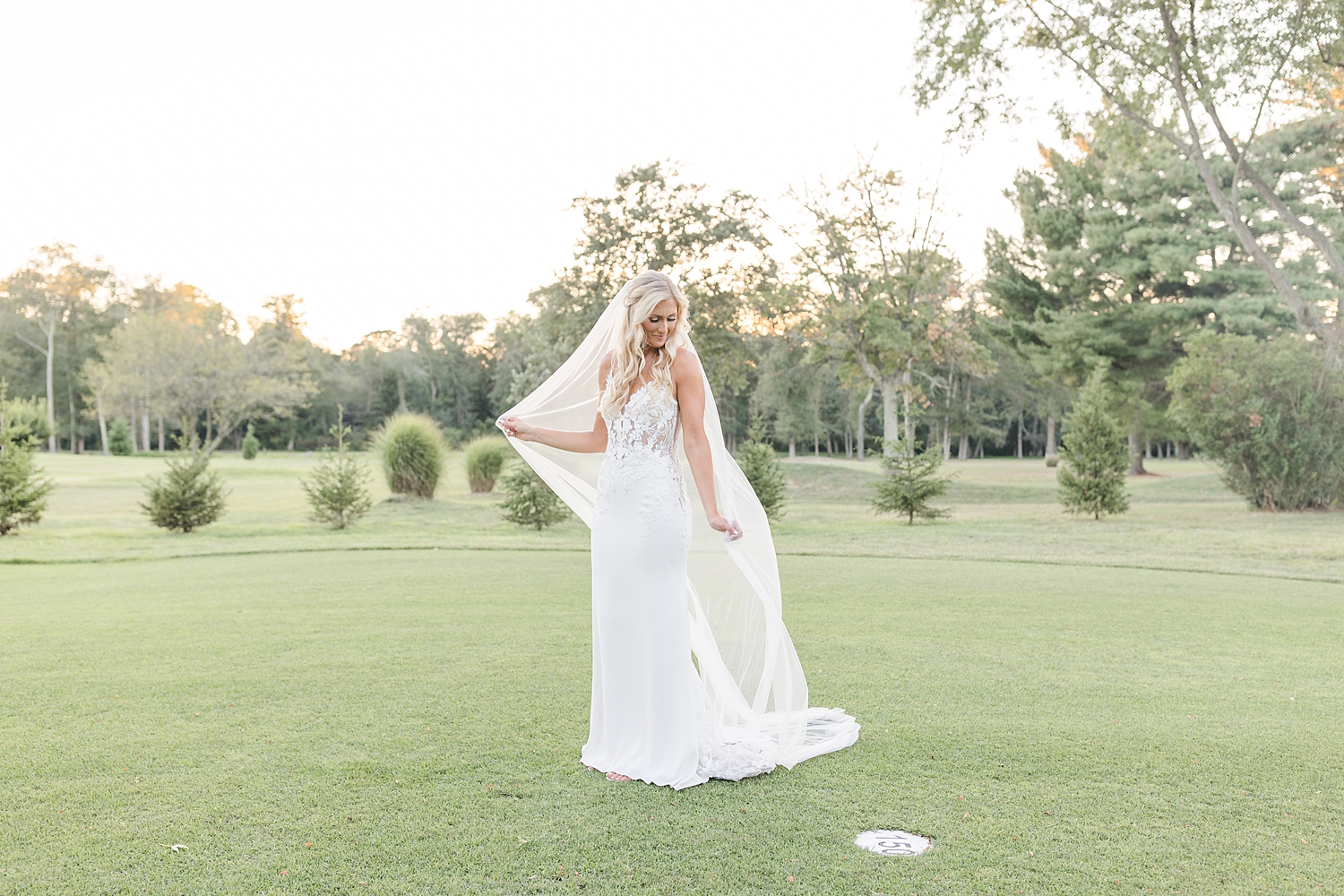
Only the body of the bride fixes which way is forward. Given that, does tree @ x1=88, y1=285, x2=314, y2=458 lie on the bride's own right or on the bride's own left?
on the bride's own right

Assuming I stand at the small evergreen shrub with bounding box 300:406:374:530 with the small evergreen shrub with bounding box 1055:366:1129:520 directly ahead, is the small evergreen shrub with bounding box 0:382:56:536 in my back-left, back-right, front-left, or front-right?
back-right

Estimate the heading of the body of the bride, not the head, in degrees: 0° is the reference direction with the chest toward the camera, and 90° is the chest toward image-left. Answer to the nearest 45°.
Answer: approximately 45°

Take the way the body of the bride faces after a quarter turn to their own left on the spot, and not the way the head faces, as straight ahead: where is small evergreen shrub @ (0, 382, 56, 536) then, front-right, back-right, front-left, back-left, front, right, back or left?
back

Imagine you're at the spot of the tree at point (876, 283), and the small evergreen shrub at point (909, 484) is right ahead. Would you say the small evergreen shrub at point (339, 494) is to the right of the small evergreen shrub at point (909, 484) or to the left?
right

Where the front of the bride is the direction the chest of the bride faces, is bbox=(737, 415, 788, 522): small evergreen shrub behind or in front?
behind

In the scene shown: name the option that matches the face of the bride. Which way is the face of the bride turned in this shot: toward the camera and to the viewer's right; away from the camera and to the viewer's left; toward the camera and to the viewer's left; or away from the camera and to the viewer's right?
toward the camera and to the viewer's right

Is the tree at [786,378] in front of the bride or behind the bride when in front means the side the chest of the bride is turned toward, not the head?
behind

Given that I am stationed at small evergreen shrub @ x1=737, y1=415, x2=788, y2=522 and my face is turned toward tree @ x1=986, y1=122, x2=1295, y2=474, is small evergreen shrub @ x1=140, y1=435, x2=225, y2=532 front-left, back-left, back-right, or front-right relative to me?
back-left

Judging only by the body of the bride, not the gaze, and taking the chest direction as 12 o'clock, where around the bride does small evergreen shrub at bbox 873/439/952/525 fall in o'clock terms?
The small evergreen shrub is roughly at 5 o'clock from the bride.

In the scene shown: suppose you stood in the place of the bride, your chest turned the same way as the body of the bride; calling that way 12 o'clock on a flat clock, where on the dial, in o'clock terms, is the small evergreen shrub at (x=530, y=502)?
The small evergreen shrub is roughly at 4 o'clock from the bride.

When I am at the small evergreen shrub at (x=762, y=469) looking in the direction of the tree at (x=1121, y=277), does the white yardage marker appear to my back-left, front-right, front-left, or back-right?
back-right

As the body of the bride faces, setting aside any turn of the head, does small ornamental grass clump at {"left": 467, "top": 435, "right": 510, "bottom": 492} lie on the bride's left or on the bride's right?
on the bride's right

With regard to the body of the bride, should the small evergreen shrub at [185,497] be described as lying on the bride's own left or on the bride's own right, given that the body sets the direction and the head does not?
on the bride's own right
